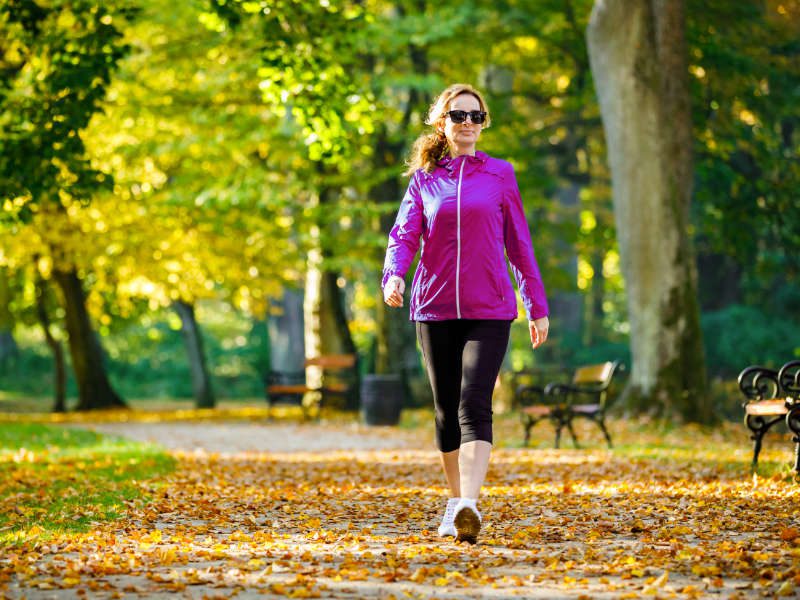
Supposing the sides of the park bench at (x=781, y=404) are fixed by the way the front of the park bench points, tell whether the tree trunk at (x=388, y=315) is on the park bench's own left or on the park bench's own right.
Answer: on the park bench's own right

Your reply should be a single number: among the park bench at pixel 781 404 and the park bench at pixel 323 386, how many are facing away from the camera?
0

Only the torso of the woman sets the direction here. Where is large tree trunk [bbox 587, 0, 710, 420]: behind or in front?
behind

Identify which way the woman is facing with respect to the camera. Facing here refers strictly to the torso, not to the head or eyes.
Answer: toward the camera

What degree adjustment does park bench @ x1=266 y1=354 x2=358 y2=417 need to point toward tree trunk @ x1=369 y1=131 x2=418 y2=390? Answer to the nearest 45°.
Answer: approximately 135° to its left

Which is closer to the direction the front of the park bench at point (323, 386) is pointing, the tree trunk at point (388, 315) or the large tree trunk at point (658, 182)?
the large tree trunk

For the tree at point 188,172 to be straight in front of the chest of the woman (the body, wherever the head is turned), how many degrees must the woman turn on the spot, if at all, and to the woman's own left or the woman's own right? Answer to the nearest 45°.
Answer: approximately 180°

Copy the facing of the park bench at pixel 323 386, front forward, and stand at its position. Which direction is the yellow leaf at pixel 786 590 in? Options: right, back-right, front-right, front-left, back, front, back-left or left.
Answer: front-left

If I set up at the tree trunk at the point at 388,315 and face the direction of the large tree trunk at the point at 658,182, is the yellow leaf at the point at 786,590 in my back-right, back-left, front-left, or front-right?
front-right

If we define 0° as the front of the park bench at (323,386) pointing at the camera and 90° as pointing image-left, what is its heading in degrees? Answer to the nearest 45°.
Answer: approximately 45°

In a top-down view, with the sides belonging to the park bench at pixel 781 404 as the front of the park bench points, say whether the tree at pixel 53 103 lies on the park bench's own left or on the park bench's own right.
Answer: on the park bench's own right

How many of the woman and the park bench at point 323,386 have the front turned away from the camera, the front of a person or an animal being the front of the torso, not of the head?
0

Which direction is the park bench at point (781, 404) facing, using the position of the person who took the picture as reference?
facing the viewer and to the left of the viewer

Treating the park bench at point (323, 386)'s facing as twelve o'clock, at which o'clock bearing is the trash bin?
The trash bin is roughly at 10 o'clock from the park bench.
